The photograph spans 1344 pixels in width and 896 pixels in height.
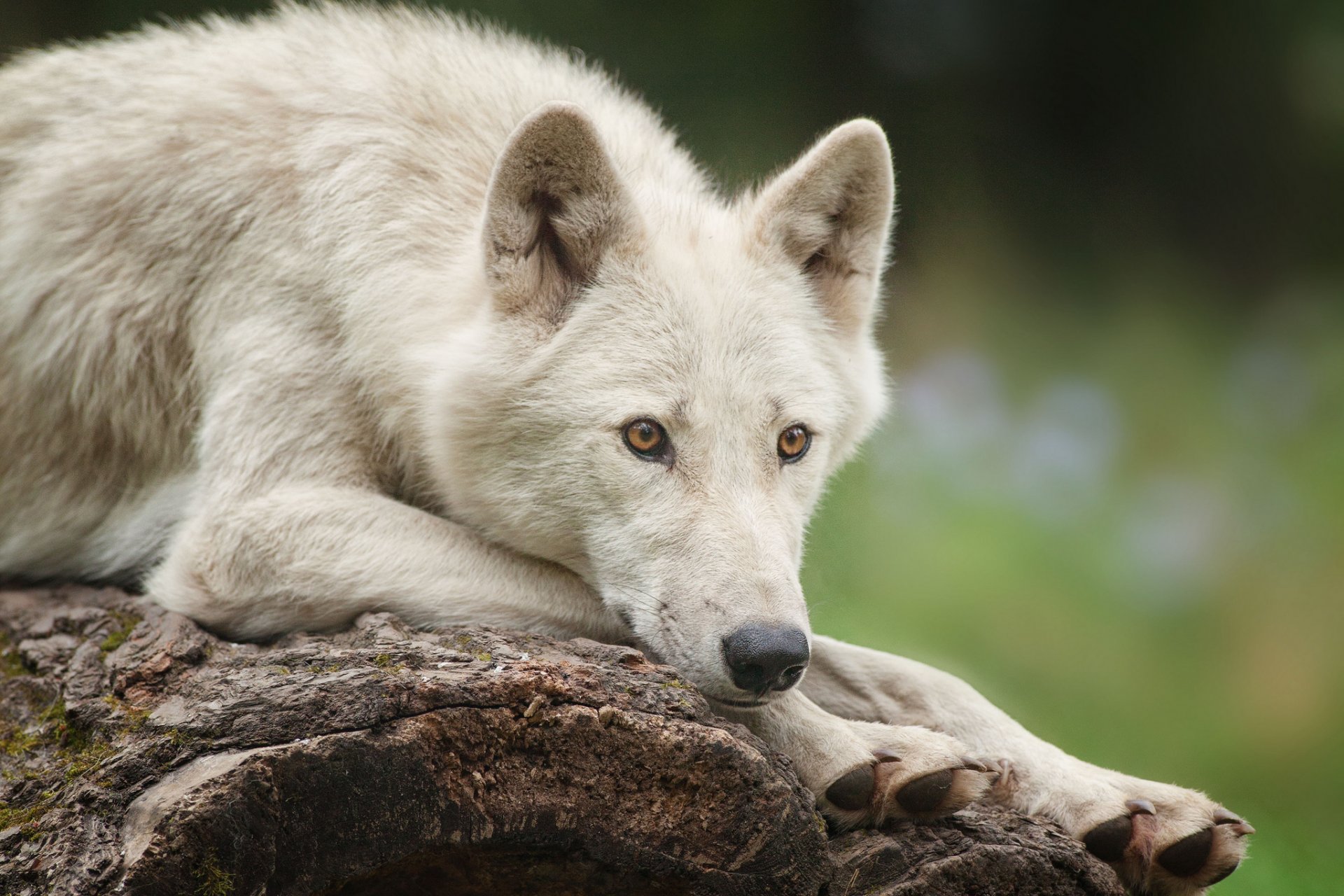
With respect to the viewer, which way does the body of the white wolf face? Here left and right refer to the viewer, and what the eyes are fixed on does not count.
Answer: facing the viewer and to the right of the viewer
